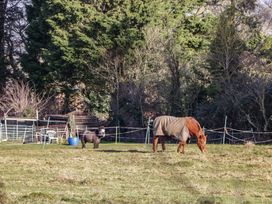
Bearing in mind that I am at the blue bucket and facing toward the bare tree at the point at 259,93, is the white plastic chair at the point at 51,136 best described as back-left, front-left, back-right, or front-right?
back-left

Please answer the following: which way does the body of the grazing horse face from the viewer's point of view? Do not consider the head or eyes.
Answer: to the viewer's right

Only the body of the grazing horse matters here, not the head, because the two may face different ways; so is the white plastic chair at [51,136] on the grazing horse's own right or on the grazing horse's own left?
on the grazing horse's own left

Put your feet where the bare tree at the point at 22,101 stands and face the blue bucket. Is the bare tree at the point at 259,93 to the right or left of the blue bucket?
left

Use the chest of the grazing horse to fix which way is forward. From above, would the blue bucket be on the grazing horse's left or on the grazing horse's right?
on the grazing horse's left

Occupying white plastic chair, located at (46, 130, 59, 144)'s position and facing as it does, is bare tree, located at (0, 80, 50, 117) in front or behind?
behind

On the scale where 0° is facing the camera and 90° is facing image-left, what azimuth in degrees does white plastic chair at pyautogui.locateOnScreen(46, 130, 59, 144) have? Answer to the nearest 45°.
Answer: approximately 315°
